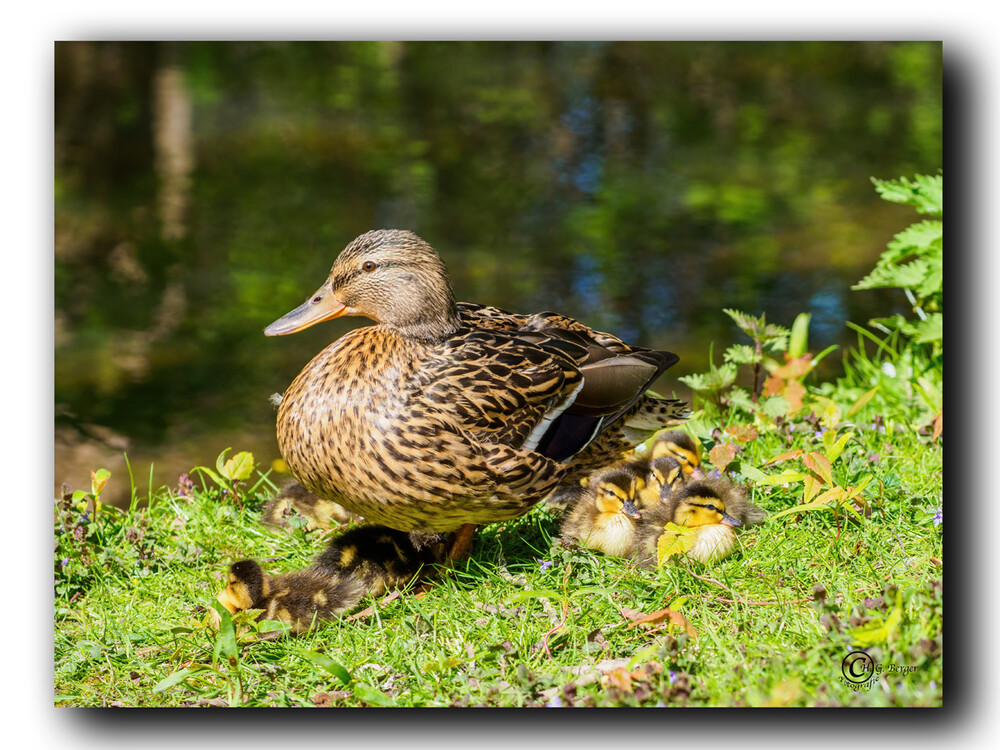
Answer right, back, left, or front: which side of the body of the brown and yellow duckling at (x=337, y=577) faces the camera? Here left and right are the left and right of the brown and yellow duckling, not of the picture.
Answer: left

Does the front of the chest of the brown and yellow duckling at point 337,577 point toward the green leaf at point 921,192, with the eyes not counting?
no

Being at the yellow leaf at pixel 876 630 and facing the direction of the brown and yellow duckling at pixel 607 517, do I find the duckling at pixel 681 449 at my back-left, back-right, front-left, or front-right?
front-right

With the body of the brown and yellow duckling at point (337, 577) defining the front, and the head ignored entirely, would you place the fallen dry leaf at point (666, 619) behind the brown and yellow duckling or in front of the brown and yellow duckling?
behind

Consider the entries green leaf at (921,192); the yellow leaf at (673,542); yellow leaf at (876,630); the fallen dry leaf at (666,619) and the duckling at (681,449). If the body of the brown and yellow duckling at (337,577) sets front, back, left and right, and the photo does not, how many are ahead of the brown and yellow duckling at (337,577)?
0

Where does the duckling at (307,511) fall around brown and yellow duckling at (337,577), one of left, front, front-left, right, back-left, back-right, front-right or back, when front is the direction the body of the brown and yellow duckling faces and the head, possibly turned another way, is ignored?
right

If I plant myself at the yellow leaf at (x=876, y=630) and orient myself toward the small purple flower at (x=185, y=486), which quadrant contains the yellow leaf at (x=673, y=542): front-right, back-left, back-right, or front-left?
front-right

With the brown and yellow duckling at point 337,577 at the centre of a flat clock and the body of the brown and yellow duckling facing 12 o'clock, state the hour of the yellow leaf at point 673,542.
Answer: The yellow leaf is roughly at 6 o'clock from the brown and yellow duckling.

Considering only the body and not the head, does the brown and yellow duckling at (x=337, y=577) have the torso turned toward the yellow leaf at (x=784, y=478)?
no

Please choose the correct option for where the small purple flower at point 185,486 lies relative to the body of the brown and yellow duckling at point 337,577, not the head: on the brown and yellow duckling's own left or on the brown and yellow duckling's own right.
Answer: on the brown and yellow duckling's own right
